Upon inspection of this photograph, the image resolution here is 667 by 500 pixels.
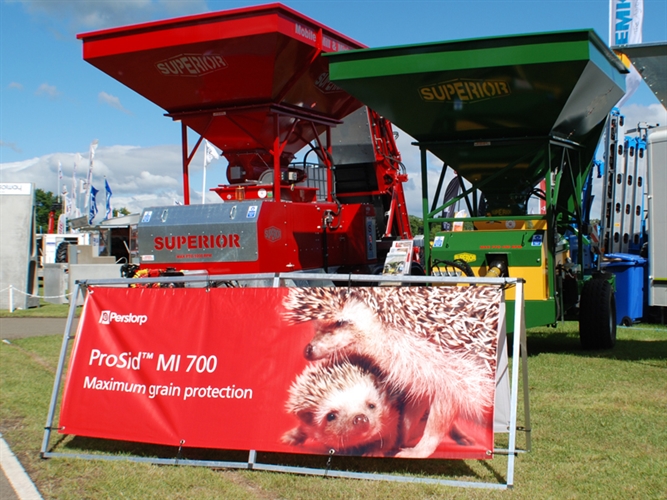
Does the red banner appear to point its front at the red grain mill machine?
no

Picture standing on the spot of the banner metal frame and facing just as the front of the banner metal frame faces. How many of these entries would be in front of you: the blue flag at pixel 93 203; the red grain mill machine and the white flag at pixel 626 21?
0

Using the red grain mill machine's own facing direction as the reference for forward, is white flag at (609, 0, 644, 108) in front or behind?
behind

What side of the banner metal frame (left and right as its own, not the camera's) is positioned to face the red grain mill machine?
back

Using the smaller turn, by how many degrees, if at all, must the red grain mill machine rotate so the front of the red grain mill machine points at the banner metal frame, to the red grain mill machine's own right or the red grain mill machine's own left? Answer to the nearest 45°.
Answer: approximately 45° to the red grain mill machine's own left

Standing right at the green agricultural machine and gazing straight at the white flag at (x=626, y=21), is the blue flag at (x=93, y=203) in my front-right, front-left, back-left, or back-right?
front-left

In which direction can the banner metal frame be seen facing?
toward the camera

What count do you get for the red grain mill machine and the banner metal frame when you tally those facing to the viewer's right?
0

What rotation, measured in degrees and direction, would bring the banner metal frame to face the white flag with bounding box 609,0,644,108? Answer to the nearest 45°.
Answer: approximately 135° to its left

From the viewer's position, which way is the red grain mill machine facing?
facing the viewer and to the left of the viewer

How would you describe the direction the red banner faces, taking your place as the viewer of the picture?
facing the viewer

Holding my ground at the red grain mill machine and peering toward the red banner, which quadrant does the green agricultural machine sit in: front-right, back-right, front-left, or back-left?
front-left

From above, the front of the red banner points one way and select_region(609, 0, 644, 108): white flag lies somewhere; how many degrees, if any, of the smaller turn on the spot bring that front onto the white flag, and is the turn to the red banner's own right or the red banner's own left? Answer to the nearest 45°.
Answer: approximately 135° to the red banner's own left

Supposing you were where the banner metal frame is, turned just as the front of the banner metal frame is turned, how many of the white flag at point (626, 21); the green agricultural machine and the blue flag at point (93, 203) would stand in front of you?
0

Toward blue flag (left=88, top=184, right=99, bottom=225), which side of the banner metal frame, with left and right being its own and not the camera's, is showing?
back

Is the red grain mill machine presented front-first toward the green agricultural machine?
no

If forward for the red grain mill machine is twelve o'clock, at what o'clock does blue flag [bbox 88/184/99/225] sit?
The blue flag is roughly at 4 o'clock from the red grain mill machine.

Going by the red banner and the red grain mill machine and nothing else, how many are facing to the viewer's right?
0
